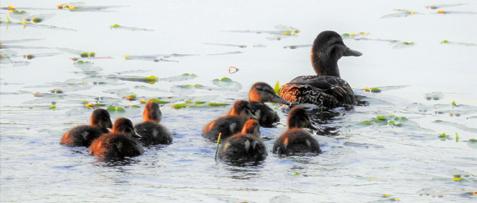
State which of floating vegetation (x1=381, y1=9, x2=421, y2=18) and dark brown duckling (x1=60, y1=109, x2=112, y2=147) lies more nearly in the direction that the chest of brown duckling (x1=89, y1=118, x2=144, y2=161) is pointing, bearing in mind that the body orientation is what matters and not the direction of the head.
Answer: the floating vegetation

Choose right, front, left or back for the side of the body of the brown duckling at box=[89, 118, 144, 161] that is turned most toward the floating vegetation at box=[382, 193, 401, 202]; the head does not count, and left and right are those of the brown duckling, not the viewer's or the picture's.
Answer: right

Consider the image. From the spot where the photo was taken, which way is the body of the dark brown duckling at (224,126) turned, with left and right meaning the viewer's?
facing away from the viewer and to the right of the viewer

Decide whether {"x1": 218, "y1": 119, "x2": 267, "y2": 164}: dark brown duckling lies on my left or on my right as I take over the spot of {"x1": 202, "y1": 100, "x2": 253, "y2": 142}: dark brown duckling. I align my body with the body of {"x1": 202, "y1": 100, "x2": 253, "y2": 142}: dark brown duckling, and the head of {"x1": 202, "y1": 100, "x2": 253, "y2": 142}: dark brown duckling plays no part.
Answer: on my right
